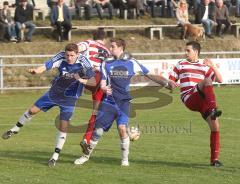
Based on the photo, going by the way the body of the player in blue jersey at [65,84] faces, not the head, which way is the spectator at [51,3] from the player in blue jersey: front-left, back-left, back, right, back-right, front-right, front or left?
back

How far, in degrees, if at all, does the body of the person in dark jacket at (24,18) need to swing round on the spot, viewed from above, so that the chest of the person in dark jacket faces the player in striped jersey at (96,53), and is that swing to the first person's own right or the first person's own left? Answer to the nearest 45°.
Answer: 0° — they already face them

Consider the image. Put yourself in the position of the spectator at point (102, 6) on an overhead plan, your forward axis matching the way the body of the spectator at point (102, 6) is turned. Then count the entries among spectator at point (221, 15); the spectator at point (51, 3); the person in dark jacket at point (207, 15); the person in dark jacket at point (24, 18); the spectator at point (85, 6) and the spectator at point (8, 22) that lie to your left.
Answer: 2

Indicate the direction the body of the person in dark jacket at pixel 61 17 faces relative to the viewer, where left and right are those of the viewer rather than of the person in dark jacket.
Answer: facing the viewer

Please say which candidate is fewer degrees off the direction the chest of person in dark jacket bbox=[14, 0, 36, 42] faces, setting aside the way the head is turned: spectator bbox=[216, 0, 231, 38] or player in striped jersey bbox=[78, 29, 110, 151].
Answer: the player in striped jersey

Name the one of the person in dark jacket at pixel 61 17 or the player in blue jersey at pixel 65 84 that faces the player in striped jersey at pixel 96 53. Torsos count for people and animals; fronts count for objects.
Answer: the person in dark jacket
